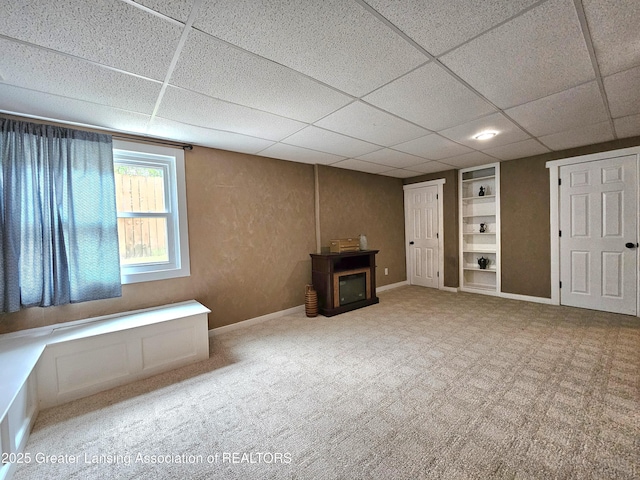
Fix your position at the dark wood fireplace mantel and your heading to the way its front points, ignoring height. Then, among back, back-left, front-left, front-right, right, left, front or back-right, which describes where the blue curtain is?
right

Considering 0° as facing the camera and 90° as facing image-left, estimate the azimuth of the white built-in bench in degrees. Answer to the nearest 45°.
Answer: approximately 315°

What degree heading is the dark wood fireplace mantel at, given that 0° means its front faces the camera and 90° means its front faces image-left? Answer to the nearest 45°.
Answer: approximately 315°

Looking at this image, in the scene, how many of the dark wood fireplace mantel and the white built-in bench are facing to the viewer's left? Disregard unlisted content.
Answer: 0

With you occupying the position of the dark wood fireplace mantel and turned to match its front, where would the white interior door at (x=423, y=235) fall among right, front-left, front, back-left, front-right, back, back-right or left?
left

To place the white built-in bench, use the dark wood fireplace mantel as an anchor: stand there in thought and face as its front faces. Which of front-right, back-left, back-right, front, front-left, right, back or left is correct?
right

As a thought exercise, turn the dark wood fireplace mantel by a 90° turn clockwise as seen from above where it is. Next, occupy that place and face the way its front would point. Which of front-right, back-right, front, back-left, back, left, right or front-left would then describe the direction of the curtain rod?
front

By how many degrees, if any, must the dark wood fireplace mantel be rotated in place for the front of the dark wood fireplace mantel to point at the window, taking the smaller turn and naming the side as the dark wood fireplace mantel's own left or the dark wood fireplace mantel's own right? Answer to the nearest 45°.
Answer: approximately 90° to the dark wood fireplace mantel's own right
